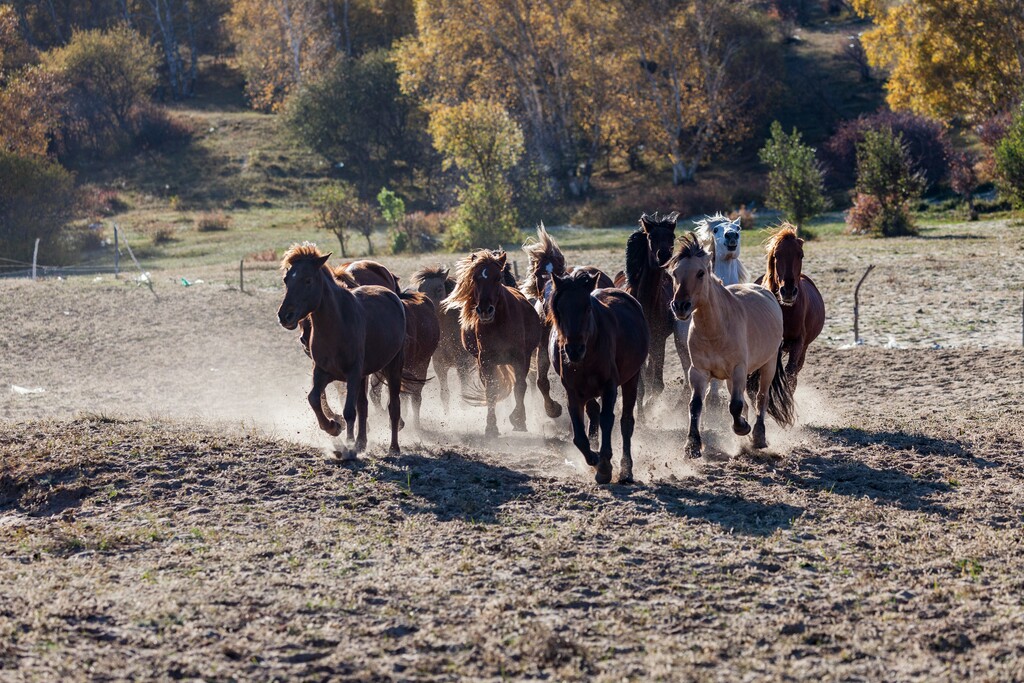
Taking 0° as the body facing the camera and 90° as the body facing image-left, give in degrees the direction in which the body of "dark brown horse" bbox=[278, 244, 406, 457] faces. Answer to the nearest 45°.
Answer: approximately 45°

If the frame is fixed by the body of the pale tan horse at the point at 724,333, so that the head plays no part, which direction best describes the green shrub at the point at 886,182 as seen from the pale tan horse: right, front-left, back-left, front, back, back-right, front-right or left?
back-right

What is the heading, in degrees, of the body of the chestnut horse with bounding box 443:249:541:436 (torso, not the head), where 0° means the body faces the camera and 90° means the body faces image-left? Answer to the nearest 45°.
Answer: approximately 0°

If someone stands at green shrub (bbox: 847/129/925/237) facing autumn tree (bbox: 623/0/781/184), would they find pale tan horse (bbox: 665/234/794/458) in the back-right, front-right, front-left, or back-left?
back-left

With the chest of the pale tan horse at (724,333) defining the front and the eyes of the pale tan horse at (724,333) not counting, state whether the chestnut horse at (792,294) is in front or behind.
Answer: behind

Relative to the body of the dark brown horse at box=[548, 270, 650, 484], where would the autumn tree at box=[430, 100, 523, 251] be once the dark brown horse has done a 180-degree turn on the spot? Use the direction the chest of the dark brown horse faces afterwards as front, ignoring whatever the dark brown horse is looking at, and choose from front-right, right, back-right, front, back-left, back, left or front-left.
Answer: front-left

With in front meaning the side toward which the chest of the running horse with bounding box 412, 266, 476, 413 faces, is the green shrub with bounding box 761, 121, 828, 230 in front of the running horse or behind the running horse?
behind

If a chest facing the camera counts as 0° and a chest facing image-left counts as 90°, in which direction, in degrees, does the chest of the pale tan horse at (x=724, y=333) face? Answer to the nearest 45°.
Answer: approximately 45°

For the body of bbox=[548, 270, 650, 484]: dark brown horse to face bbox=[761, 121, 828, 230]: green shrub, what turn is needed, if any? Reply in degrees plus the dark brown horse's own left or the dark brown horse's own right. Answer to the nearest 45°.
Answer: approximately 135° to the dark brown horse's own right

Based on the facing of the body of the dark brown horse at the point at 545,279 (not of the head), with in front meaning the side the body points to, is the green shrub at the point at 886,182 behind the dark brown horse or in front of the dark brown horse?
behind

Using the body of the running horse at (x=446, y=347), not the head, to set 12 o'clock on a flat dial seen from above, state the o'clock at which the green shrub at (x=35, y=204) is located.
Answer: The green shrub is roughly at 5 o'clock from the running horse.
